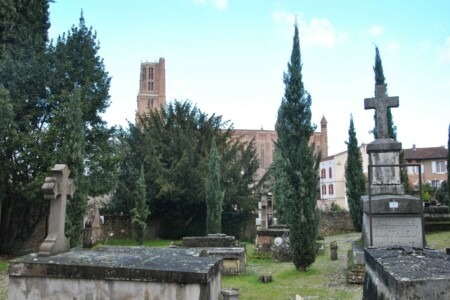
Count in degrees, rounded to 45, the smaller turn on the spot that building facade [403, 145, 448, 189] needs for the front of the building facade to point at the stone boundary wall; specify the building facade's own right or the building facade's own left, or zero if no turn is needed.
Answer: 0° — it already faces it

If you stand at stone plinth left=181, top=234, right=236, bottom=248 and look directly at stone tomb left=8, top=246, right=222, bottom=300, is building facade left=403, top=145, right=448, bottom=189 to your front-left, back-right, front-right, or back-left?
back-left

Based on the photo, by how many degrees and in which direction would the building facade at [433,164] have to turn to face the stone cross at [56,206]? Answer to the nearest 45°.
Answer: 0° — it already faces it

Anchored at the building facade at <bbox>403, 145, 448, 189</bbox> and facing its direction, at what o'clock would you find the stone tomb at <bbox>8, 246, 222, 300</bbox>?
The stone tomb is roughly at 12 o'clock from the building facade.

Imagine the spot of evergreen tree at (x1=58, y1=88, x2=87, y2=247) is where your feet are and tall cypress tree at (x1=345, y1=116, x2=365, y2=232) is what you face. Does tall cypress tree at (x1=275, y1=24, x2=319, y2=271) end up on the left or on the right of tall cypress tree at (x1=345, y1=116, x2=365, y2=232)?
right

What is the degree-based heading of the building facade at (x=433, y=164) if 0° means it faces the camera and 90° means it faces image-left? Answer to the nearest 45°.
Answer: approximately 0°
